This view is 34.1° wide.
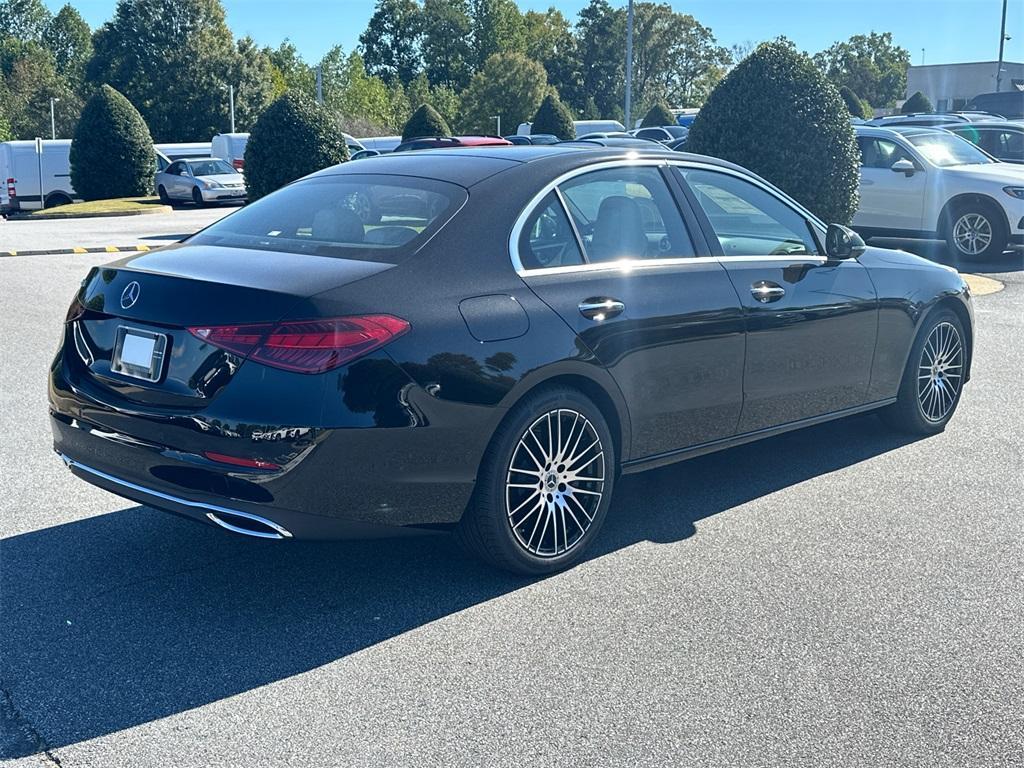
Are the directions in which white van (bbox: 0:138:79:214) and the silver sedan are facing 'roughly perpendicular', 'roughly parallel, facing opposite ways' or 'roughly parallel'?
roughly perpendicular

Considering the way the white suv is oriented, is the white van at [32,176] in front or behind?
behind

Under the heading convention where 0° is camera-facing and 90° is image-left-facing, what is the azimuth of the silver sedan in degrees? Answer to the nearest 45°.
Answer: approximately 315°

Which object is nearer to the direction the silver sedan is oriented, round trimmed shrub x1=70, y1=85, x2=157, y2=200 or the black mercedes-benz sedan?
the black mercedes-benz sedan

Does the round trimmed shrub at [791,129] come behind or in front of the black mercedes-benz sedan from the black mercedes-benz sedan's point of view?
in front

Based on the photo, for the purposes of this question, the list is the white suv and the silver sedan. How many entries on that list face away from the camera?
0

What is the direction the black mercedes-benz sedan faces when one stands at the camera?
facing away from the viewer and to the right of the viewer

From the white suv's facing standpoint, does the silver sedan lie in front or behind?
behind

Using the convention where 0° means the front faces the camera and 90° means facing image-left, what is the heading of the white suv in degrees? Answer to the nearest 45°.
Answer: approximately 315°
